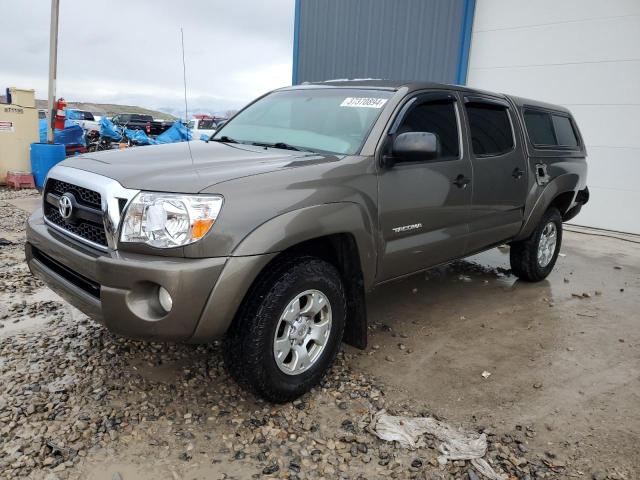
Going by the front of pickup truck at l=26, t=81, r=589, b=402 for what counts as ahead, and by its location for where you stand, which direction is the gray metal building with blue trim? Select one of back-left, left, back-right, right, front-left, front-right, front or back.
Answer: back-right

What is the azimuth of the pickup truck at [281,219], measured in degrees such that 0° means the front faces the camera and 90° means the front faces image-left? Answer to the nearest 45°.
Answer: approximately 45°

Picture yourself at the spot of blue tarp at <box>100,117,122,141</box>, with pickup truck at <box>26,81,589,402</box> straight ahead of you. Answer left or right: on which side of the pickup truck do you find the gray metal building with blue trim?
left

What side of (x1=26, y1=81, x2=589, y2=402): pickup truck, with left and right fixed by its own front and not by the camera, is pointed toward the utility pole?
right

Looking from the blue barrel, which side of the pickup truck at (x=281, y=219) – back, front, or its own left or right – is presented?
right

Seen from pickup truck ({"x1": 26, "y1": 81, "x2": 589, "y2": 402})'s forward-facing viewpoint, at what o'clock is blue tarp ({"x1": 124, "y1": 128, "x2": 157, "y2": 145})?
The blue tarp is roughly at 4 o'clock from the pickup truck.
